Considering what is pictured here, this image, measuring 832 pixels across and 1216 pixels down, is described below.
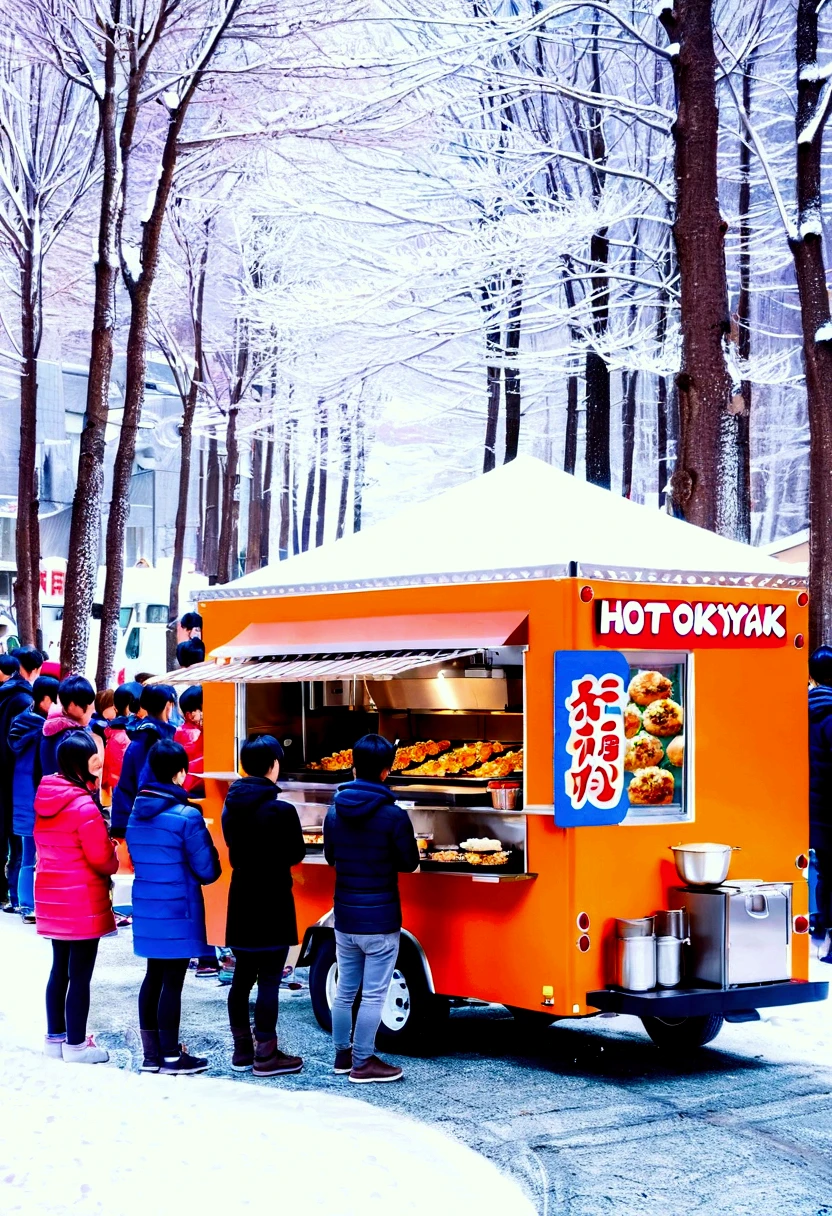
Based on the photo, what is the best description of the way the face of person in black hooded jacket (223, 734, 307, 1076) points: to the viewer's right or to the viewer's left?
to the viewer's right

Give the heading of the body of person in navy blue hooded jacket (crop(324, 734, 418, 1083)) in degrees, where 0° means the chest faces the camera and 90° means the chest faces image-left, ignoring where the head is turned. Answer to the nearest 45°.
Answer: approximately 225°

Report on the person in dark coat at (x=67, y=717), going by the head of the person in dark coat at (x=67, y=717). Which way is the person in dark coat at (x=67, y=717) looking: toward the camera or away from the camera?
away from the camera

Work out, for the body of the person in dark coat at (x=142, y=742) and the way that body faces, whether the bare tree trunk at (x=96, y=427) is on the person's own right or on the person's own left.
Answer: on the person's own left

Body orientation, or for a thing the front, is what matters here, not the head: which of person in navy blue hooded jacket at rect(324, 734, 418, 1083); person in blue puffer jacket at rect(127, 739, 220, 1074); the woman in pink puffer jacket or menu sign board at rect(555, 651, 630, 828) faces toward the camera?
the menu sign board

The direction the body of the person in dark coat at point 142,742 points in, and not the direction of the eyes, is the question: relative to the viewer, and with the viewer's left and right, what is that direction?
facing away from the viewer and to the right of the viewer

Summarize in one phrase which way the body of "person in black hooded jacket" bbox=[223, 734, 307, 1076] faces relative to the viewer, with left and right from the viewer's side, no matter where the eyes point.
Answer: facing away from the viewer and to the right of the viewer

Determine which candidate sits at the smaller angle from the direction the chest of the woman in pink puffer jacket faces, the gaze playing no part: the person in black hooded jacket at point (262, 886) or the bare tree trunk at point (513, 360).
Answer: the bare tree trunk

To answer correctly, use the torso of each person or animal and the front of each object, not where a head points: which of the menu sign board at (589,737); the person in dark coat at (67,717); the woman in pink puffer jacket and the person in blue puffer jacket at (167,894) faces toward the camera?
the menu sign board
